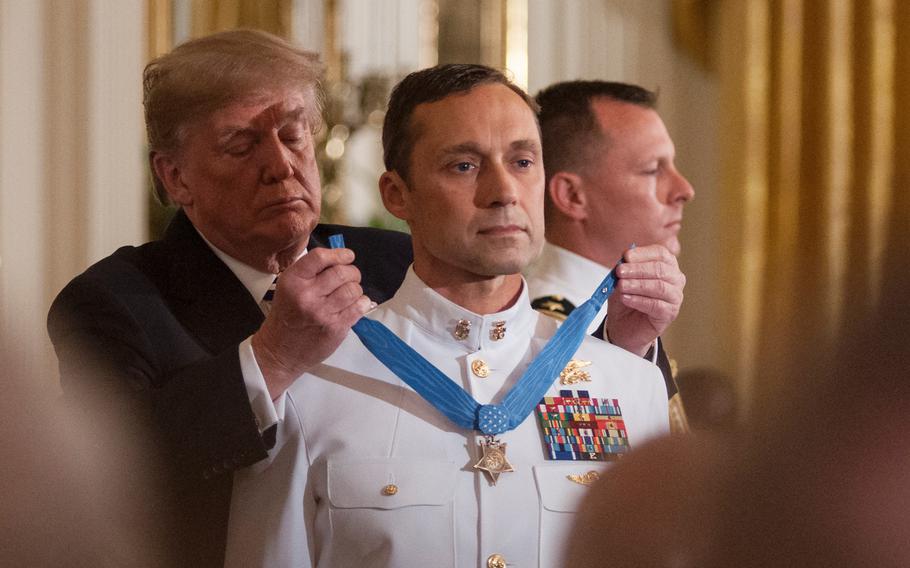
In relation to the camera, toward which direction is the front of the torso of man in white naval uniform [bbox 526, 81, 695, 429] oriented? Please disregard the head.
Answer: to the viewer's right

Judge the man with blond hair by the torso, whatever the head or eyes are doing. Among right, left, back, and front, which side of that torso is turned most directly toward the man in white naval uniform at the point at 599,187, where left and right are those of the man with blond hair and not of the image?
left

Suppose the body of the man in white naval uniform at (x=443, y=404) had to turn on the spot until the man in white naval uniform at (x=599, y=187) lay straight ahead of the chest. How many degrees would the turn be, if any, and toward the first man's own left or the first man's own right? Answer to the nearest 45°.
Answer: approximately 135° to the first man's own left

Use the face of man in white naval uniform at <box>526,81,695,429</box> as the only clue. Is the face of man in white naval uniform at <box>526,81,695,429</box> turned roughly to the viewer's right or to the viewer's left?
to the viewer's right

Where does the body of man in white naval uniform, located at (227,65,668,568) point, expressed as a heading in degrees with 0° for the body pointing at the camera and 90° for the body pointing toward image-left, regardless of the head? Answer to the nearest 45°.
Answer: approximately 315°

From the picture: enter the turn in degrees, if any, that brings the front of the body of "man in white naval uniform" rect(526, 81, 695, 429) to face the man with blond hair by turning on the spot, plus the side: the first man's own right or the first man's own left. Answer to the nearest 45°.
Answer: approximately 135° to the first man's own right
